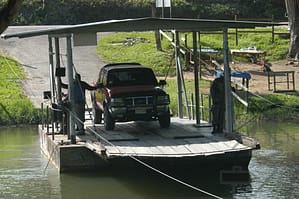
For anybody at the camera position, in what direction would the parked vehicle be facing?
facing the viewer

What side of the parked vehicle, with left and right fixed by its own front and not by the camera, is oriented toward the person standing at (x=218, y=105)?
left

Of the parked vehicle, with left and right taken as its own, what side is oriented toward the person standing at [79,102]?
right
